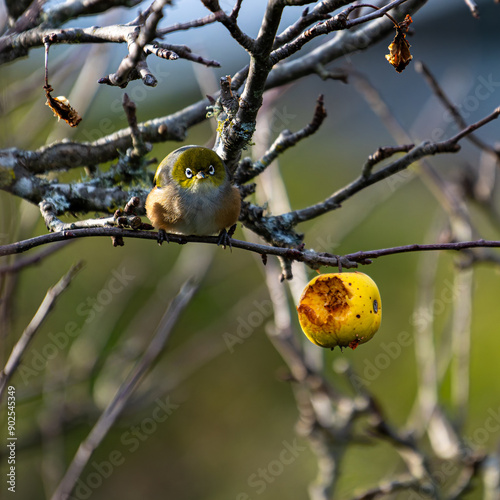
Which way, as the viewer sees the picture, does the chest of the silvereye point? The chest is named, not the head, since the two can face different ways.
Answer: toward the camera

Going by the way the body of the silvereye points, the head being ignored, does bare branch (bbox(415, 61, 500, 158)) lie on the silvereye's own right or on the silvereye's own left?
on the silvereye's own left

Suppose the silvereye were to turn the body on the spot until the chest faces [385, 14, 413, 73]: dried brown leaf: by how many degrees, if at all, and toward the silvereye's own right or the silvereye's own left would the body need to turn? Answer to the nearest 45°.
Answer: approximately 45° to the silvereye's own left
